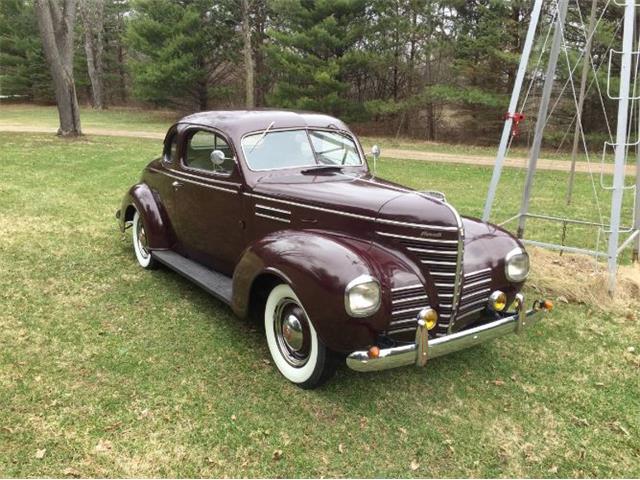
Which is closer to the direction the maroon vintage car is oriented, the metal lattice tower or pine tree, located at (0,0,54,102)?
the metal lattice tower

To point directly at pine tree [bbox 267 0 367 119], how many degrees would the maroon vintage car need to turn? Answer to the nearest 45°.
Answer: approximately 135° to its left

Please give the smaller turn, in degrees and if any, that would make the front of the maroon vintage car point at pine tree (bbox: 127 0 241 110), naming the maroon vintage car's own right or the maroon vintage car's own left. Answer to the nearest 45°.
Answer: approximately 135° to the maroon vintage car's own left

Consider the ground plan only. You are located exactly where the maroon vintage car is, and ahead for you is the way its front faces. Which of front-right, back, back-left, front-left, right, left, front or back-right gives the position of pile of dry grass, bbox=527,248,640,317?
left

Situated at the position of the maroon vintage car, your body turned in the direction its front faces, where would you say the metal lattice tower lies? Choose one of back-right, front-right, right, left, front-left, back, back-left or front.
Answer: left

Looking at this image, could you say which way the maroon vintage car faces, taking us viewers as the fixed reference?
facing the viewer and to the right of the viewer

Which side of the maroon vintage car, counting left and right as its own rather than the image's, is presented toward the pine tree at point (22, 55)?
back
